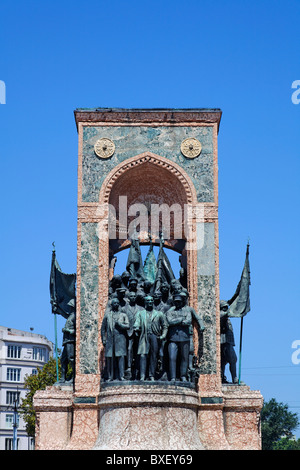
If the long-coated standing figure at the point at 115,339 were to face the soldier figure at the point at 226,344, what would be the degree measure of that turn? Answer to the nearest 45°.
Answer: approximately 135° to its left

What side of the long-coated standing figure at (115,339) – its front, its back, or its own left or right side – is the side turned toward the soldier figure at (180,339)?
left

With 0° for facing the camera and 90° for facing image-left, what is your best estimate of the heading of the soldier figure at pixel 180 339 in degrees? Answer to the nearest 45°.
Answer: approximately 0°

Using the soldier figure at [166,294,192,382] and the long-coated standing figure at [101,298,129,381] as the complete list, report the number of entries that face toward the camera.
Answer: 2

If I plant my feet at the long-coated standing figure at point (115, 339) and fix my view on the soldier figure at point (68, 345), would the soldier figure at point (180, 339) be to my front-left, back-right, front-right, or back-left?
back-right

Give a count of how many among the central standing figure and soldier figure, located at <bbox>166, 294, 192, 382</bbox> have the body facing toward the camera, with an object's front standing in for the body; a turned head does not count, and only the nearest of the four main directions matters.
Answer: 2

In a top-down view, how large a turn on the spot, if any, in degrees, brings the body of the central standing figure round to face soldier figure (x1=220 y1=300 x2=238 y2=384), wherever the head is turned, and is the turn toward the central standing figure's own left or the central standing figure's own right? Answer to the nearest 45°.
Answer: approximately 135° to the central standing figure's own left

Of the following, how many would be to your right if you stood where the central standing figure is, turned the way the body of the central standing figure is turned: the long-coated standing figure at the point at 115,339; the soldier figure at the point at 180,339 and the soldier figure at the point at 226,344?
1

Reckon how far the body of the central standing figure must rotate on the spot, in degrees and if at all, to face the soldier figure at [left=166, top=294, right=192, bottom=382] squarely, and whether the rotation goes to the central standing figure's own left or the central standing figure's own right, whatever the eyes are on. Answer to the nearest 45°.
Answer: approximately 90° to the central standing figure's own left

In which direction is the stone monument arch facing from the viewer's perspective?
toward the camera

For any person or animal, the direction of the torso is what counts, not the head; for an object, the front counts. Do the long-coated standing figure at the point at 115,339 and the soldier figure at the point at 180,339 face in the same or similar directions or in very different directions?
same or similar directions
